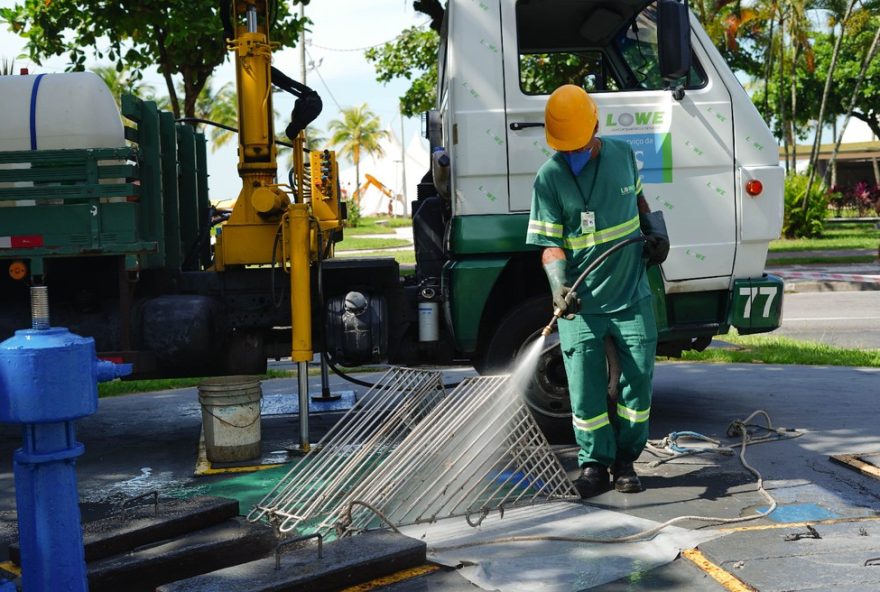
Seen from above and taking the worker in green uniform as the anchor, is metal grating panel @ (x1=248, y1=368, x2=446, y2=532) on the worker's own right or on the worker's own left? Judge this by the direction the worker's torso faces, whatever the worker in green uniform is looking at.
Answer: on the worker's own right

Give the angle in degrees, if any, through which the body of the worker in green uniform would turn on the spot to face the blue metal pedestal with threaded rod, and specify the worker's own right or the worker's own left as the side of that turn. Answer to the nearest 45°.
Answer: approximately 45° to the worker's own right

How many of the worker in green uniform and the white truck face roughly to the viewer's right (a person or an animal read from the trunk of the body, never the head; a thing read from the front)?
1

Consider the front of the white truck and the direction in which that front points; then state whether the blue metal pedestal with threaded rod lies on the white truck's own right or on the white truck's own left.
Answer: on the white truck's own right

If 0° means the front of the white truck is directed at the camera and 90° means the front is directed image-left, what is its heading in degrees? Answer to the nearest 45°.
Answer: approximately 270°

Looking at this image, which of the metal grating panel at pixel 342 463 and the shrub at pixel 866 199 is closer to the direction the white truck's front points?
the shrub

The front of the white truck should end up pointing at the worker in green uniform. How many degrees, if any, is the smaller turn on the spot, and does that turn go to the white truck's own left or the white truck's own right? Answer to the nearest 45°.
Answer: approximately 90° to the white truck's own right

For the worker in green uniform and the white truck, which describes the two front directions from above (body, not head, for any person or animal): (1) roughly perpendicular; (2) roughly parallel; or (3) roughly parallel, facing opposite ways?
roughly perpendicular

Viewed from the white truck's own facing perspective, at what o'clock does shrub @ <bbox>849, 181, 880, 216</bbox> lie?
The shrub is roughly at 10 o'clock from the white truck.

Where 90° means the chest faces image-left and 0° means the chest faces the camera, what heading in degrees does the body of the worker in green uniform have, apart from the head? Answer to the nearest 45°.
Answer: approximately 0°
